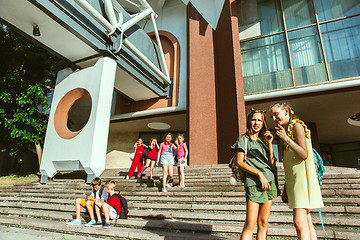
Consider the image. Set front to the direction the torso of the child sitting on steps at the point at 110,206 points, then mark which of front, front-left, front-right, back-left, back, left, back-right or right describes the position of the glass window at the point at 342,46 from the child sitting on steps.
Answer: back

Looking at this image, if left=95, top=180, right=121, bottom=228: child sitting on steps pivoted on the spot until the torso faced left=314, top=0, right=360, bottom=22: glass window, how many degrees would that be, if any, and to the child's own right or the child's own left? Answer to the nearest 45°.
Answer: approximately 180°

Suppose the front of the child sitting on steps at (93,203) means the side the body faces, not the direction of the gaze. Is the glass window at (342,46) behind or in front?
behind

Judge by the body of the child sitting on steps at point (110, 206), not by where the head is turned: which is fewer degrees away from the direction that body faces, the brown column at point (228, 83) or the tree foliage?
the tree foliage

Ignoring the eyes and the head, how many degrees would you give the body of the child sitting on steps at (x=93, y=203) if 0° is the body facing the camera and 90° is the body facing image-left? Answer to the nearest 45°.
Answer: approximately 45°

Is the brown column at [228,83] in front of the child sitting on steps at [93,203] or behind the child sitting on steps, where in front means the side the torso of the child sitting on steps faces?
behind

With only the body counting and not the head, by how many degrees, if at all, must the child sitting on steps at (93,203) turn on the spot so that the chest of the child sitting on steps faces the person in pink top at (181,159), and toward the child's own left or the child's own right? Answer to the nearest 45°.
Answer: approximately 135° to the child's own left

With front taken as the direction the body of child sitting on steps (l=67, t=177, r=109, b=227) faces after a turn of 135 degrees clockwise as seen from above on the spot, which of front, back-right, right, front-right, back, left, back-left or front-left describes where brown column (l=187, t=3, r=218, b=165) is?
front-right
